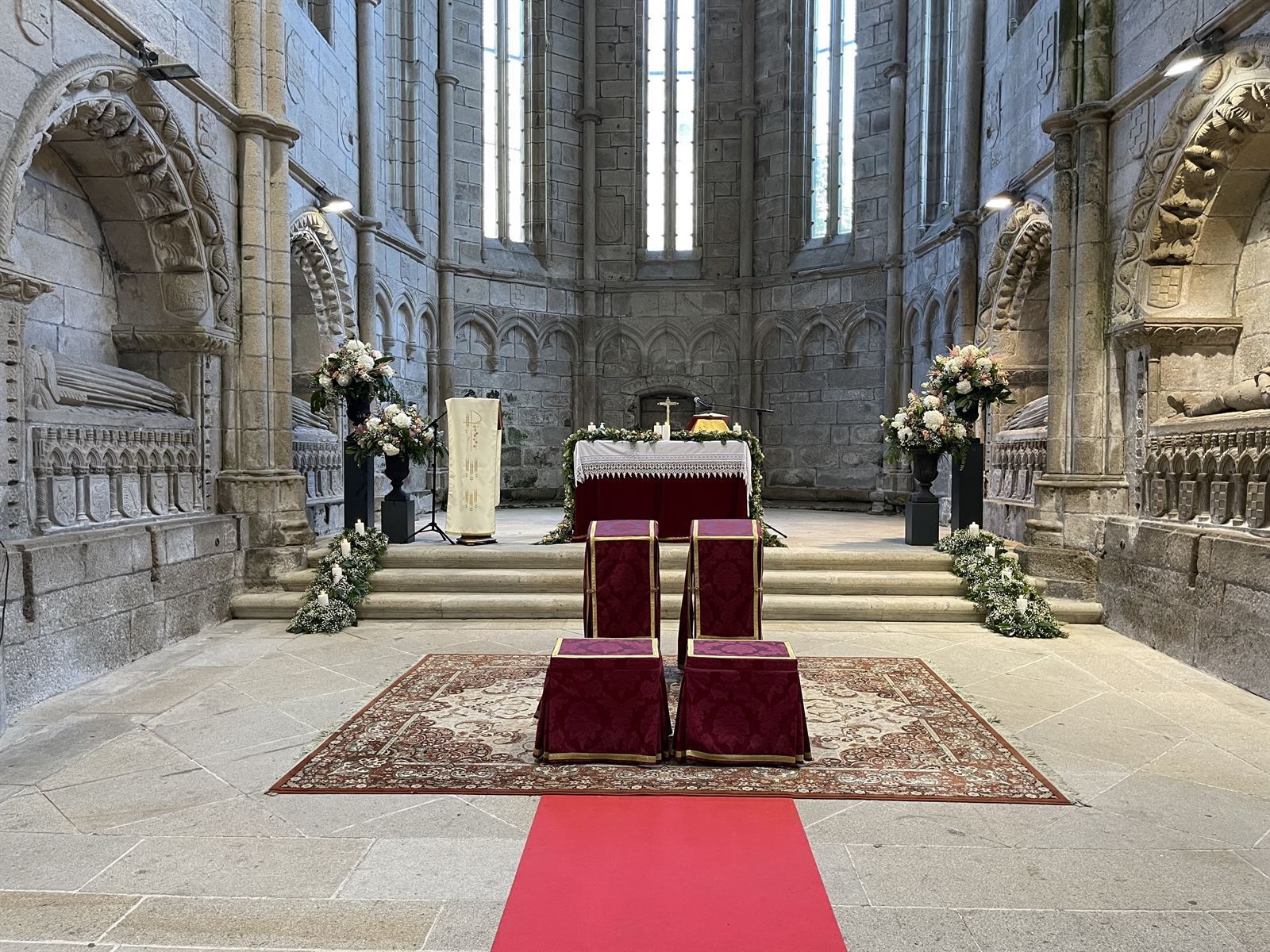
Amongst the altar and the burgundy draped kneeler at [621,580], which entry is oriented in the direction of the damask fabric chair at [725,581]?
the altar

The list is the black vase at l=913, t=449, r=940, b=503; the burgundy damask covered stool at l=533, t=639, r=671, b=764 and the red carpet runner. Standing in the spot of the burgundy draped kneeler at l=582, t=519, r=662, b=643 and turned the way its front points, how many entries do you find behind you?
2

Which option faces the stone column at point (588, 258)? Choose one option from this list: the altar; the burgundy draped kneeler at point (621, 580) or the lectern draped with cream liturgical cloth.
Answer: the burgundy draped kneeler

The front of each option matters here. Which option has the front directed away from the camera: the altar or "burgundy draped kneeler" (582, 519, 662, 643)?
the burgundy draped kneeler

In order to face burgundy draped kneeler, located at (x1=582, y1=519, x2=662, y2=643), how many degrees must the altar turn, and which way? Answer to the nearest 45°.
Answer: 0° — it already faces it

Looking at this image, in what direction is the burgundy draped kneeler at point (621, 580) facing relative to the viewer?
away from the camera

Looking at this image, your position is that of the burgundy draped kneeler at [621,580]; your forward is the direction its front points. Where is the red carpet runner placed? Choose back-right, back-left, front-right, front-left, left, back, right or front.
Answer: back

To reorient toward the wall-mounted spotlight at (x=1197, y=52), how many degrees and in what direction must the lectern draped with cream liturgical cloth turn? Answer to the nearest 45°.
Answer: approximately 45° to its left

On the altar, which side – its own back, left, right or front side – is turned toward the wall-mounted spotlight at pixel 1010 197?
left

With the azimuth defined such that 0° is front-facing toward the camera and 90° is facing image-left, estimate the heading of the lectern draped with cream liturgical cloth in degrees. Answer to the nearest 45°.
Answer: approximately 0°

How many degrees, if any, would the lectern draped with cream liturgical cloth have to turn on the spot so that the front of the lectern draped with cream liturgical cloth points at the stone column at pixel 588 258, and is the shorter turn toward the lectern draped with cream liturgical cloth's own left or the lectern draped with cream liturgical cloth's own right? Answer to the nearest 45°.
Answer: approximately 180°

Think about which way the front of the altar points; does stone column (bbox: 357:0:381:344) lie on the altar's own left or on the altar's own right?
on the altar's own right
